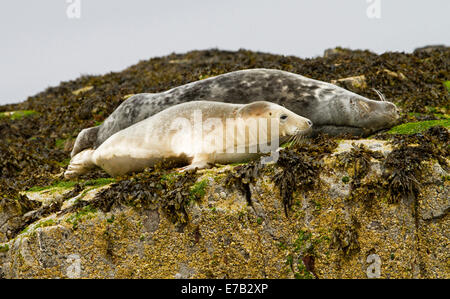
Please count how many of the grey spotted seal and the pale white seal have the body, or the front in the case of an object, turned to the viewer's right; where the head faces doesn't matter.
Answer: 2

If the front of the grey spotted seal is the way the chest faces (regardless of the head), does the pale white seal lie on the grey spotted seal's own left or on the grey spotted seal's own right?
on the grey spotted seal's own right

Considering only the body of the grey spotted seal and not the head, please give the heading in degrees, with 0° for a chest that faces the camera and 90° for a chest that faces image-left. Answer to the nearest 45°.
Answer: approximately 270°

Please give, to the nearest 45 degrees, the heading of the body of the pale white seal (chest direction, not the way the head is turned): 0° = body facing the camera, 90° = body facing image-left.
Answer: approximately 270°
